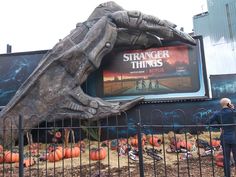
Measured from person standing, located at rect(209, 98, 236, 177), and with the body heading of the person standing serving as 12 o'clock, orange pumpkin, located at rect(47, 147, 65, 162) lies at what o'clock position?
The orange pumpkin is roughly at 9 o'clock from the person standing.

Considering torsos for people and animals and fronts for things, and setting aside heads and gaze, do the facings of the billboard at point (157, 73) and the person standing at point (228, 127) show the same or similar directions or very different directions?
very different directions

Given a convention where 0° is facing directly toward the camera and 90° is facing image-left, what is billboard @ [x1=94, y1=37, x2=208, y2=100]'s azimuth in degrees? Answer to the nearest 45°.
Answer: approximately 0°

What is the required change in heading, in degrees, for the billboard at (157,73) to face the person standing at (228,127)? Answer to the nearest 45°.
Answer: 0° — it already faces them

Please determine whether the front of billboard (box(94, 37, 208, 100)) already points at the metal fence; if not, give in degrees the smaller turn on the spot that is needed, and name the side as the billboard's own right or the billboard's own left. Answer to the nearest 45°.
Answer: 0° — it already faces it

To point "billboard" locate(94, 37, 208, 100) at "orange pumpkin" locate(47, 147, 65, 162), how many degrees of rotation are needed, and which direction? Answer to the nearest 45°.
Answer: approximately 45° to its right

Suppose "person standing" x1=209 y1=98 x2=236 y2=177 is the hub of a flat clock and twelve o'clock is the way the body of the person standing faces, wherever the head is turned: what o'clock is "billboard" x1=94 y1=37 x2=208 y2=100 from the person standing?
The billboard is roughly at 11 o'clock from the person standing.
